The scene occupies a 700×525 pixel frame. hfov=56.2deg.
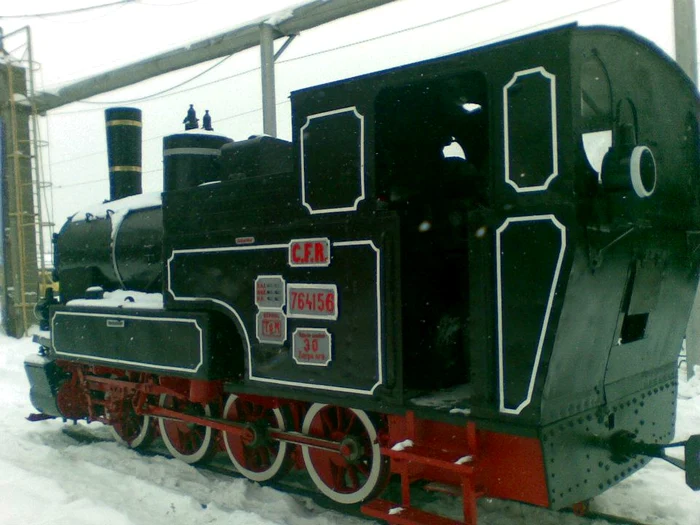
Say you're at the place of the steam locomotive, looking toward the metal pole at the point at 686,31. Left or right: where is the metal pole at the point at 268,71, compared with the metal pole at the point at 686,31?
left

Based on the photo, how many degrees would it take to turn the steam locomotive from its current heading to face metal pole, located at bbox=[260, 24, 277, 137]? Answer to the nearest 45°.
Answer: approximately 45° to its right

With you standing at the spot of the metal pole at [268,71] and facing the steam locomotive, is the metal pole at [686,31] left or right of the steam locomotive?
left

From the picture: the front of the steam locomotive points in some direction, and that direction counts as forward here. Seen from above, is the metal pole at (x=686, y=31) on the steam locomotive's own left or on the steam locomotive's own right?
on the steam locomotive's own right

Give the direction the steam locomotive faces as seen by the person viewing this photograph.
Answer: facing away from the viewer and to the left of the viewer
